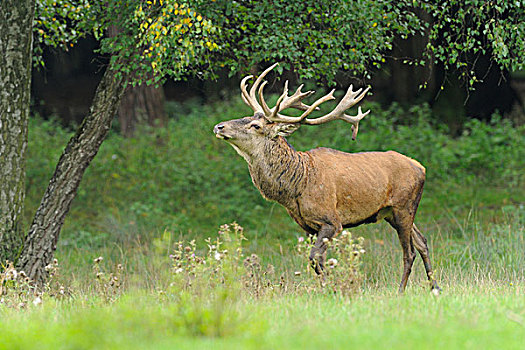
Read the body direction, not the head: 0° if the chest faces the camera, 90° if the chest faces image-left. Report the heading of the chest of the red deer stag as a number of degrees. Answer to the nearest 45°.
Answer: approximately 90°

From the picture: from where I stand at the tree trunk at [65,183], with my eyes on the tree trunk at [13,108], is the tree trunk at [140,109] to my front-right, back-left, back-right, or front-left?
back-right

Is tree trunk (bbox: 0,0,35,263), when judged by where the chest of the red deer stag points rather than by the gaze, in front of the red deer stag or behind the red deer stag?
in front

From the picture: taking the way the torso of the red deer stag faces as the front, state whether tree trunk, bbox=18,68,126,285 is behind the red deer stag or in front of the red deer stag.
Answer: in front

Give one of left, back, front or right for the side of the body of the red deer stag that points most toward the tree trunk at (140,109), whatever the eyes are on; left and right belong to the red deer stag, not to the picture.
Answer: right
